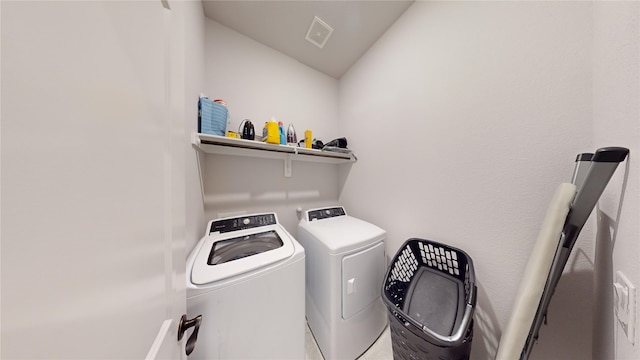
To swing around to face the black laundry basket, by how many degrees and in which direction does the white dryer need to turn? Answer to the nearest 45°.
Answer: approximately 45° to its left

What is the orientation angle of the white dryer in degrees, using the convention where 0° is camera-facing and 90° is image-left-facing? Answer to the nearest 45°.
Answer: approximately 315°

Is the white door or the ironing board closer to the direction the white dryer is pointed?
the ironing board

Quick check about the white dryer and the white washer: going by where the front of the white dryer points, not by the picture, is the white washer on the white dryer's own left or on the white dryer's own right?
on the white dryer's own right

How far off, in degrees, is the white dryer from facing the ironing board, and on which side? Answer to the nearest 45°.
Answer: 0° — it already faces it
